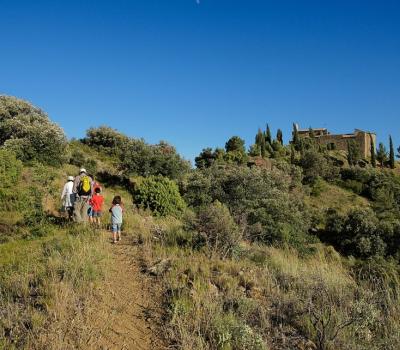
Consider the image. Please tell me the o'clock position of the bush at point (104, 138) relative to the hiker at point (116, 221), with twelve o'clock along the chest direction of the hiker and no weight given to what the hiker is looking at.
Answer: The bush is roughly at 12 o'clock from the hiker.

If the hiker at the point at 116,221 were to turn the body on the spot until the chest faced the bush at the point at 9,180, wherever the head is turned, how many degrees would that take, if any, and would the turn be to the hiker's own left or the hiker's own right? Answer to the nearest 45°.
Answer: approximately 45° to the hiker's own left

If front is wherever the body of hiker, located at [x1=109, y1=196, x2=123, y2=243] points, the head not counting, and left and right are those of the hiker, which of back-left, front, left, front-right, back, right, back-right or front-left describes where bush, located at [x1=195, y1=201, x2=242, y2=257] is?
back-right

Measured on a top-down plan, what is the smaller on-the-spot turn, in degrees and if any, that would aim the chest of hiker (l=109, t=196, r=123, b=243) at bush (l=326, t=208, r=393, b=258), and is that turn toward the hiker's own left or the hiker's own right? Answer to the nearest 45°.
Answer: approximately 45° to the hiker's own right

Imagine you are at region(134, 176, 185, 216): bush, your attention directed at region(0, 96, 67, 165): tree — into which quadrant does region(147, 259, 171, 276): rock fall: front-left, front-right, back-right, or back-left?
back-left

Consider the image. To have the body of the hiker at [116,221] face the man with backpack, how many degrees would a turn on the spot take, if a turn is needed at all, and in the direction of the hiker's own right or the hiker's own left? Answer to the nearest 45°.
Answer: approximately 45° to the hiker's own left

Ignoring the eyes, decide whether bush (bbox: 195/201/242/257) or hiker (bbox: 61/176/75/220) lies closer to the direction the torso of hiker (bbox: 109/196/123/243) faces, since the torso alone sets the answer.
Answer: the hiker

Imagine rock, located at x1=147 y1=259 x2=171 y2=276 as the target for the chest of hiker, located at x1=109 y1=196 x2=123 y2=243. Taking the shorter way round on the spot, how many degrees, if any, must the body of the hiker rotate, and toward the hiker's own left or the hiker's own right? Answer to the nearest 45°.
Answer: approximately 180°

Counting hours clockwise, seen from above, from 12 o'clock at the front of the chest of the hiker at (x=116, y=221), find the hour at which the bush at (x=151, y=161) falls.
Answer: The bush is roughly at 12 o'clock from the hiker.

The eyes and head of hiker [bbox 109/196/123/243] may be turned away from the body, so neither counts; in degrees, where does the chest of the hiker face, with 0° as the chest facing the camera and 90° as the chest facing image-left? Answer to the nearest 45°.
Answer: approximately 180°

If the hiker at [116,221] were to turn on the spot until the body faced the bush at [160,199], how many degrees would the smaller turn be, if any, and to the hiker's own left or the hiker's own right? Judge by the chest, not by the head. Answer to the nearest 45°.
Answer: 0° — they already face it

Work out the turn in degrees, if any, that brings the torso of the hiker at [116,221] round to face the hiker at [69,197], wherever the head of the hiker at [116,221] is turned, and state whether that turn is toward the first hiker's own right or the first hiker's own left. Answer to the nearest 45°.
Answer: approximately 45° to the first hiker's own left
